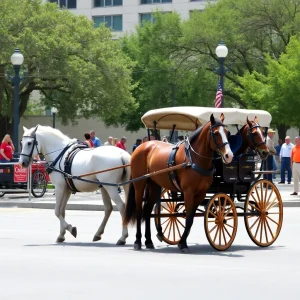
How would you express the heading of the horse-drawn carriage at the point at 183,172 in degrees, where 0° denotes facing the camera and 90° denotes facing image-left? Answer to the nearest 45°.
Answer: approximately 45°
